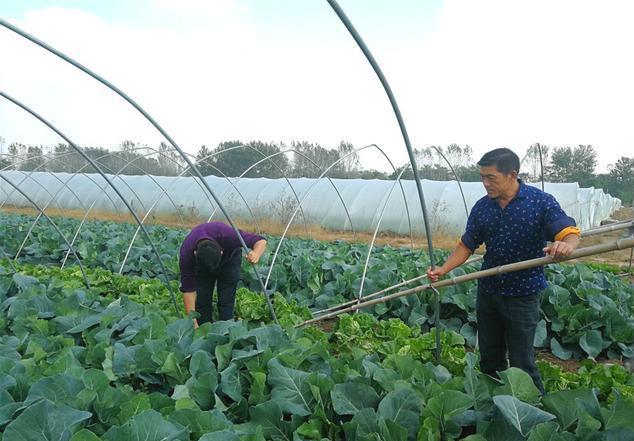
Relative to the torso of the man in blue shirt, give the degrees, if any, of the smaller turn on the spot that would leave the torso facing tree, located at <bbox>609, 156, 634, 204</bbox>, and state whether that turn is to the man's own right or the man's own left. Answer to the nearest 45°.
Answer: approximately 135° to the man's own right

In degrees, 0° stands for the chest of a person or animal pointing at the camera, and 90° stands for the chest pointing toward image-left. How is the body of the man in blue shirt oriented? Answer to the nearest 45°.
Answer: approximately 45°

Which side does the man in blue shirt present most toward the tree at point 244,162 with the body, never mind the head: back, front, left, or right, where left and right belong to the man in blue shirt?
right

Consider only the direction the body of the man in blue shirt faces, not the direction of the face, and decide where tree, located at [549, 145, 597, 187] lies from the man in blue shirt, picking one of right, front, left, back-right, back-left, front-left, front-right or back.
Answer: back-right

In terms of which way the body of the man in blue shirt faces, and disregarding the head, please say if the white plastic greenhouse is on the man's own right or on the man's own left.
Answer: on the man's own right
